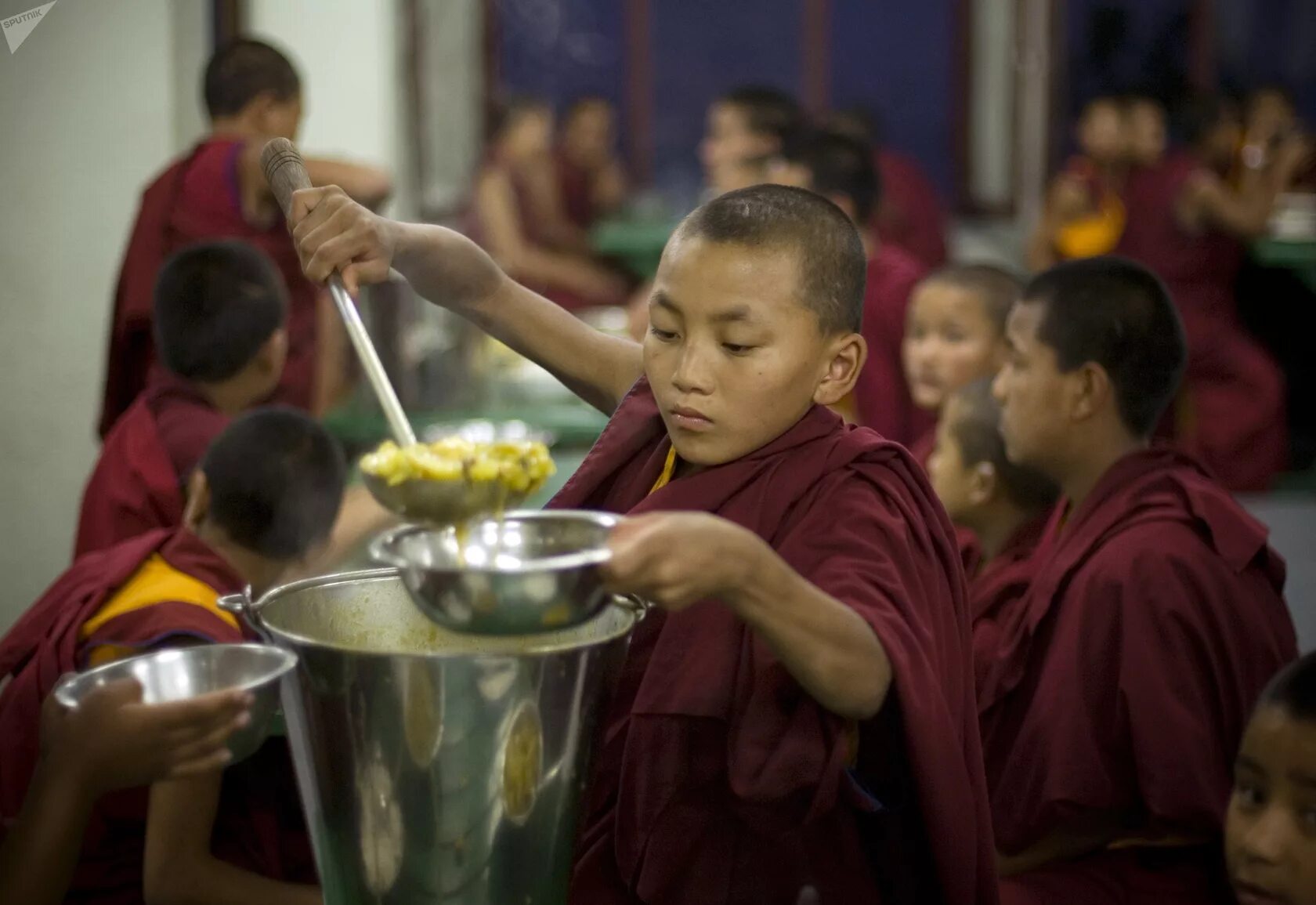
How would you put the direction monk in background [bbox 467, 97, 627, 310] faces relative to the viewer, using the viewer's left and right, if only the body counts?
facing the viewer and to the right of the viewer

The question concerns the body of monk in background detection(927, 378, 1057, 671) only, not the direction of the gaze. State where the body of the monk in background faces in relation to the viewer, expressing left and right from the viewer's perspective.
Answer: facing to the left of the viewer

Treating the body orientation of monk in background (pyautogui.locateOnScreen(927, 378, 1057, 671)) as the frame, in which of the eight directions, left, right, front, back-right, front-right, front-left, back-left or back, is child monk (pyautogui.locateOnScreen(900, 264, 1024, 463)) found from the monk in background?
right

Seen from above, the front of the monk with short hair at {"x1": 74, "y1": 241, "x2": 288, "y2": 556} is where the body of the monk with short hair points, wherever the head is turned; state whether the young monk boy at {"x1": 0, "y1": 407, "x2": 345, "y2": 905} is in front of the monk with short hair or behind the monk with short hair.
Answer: behind

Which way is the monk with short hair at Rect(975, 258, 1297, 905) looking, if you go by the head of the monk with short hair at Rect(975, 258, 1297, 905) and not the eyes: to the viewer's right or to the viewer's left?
to the viewer's left

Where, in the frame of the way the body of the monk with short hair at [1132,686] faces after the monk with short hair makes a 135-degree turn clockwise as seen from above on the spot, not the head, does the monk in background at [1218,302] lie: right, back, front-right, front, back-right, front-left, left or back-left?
front-left

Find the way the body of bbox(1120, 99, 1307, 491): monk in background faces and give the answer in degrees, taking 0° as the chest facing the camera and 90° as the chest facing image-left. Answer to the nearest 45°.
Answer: approximately 225°

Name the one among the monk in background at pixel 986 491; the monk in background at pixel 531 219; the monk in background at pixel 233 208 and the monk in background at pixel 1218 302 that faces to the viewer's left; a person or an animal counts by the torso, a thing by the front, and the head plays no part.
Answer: the monk in background at pixel 986 491

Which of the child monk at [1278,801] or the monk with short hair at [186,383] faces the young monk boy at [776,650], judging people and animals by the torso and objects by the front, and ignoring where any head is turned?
the child monk

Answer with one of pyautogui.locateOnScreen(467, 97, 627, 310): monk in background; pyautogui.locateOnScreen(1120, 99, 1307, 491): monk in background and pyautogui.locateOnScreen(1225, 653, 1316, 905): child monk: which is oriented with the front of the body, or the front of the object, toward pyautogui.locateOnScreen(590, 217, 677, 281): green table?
pyautogui.locateOnScreen(467, 97, 627, 310): monk in background

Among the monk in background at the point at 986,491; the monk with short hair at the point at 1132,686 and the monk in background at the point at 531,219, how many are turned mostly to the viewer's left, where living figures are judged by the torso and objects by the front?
2

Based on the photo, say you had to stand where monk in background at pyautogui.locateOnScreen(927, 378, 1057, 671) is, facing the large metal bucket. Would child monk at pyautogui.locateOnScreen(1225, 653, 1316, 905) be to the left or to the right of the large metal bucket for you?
left

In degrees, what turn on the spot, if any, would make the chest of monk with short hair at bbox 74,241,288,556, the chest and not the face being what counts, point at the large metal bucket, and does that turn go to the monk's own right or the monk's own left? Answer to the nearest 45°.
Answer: approximately 135° to the monk's own right

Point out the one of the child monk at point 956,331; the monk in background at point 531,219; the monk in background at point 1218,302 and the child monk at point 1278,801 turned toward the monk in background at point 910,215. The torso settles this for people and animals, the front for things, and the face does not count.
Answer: the monk in background at point 531,219

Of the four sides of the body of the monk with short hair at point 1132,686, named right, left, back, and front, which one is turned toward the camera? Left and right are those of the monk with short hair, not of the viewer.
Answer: left
